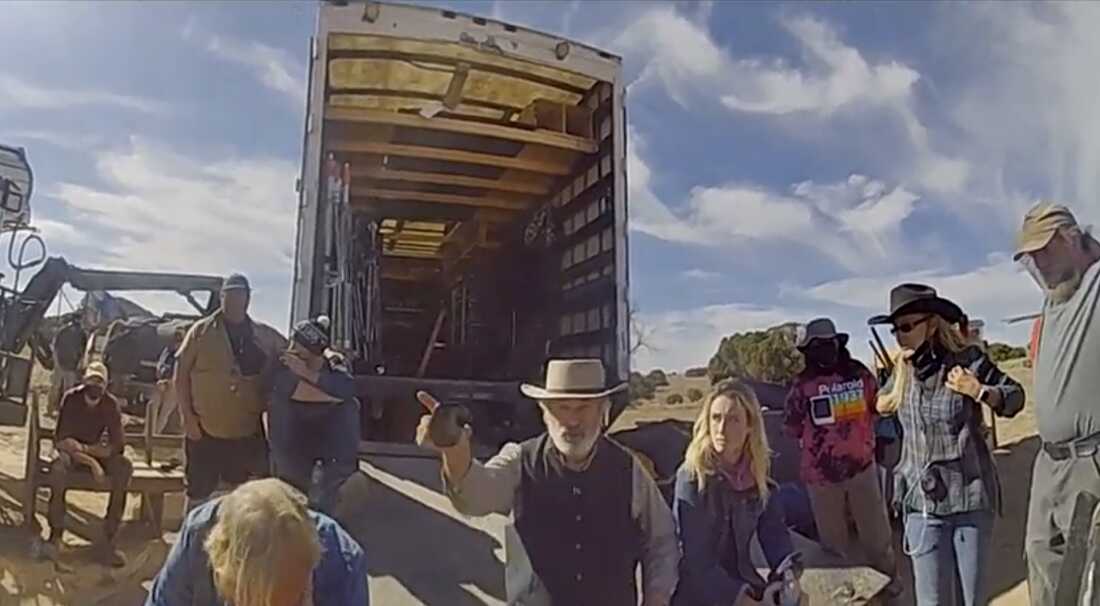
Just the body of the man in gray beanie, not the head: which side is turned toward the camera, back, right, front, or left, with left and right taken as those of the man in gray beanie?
front

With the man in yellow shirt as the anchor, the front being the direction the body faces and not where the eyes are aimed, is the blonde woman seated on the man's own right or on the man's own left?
on the man's own left

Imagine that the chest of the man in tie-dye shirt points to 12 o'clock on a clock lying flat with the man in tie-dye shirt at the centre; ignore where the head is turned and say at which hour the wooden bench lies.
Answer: The wooden bench is roughly at 2 o'clock from the man in tie-dye shirt.

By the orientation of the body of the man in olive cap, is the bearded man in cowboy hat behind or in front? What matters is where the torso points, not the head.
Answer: in front

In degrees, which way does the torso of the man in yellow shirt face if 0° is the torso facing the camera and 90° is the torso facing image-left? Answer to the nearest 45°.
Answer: approximately 0°

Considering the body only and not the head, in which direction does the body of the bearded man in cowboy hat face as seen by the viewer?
toward the camera

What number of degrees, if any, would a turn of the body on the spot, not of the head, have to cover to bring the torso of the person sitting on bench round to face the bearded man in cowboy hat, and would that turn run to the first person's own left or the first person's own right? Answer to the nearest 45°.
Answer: approximately 45° to the first person's own left
